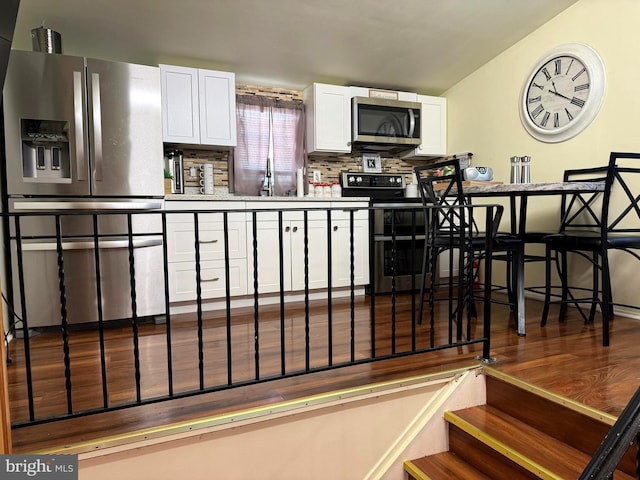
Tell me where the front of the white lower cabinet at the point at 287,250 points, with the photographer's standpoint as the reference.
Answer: facing the viewer

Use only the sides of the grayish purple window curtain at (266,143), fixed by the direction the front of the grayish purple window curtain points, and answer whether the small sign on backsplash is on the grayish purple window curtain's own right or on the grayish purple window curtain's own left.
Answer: on the grayish purple window curtain's own left

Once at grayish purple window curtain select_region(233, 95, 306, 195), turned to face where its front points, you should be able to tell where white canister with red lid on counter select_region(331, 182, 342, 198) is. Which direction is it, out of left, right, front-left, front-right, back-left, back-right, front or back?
left

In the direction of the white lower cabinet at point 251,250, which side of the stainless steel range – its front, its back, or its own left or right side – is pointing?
right

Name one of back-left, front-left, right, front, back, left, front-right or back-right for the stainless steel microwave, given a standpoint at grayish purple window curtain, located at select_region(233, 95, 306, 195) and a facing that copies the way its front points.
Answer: left

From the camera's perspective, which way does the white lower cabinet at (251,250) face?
toward the camera

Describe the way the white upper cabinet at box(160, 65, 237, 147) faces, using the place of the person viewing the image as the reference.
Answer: facing the viewer

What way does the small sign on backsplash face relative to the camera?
toward the camera

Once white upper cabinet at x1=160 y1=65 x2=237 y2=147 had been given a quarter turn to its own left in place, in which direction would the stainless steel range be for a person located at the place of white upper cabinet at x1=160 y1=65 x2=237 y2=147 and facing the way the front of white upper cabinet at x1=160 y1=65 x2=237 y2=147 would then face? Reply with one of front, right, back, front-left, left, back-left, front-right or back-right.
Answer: front

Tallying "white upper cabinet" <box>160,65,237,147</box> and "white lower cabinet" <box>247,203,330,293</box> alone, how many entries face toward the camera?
2

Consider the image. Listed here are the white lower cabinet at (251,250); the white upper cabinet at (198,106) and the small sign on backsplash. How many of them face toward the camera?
3

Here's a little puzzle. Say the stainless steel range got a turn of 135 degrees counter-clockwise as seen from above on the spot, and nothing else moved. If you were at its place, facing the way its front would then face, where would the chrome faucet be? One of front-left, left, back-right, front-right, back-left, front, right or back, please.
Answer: left

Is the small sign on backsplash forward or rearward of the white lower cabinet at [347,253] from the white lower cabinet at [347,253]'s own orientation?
rearward

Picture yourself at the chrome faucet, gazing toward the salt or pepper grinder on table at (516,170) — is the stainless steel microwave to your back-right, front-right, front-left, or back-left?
front-left

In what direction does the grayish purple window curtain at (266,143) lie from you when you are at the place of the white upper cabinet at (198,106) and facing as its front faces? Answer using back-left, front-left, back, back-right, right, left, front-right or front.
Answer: back-left
